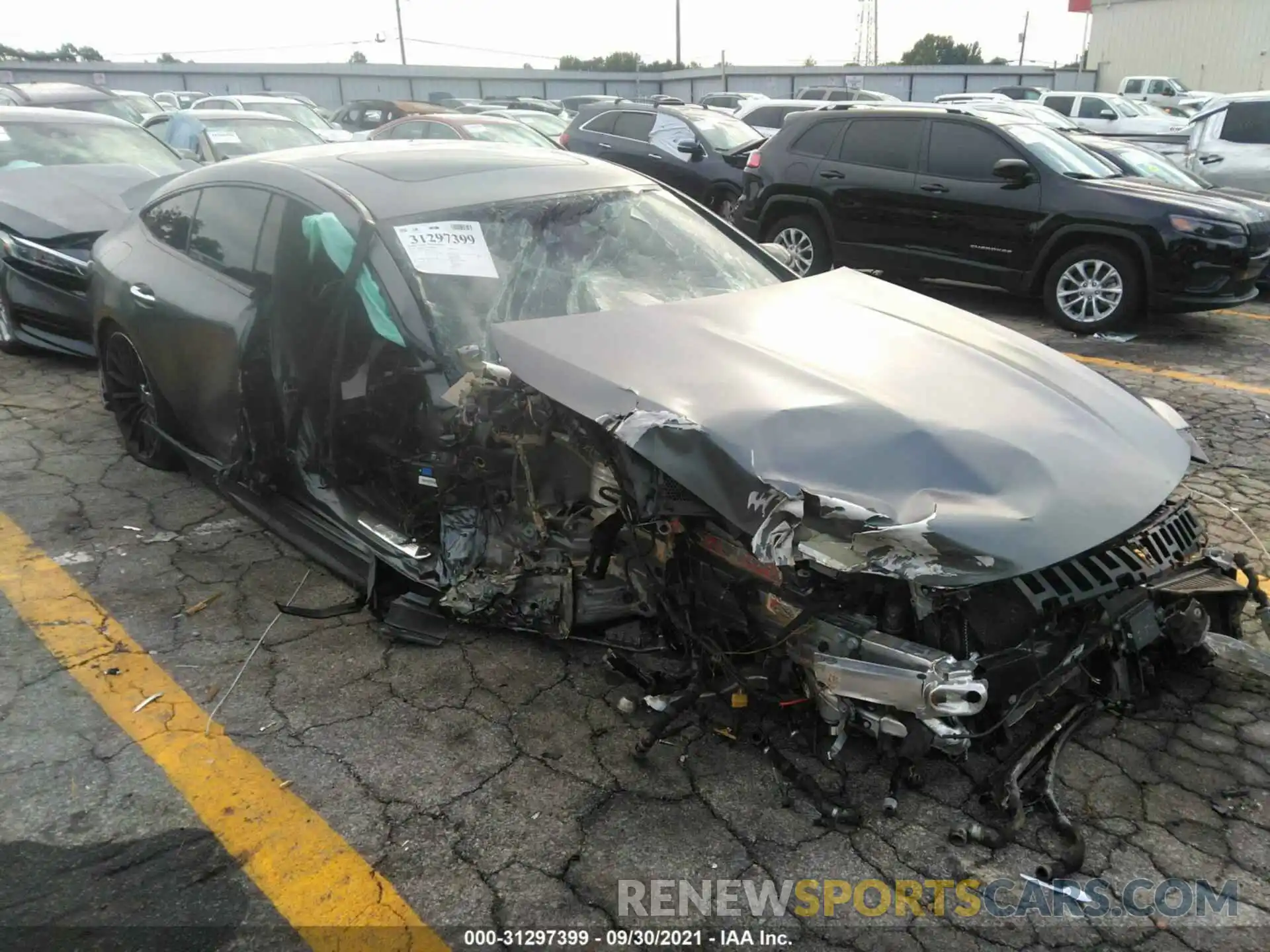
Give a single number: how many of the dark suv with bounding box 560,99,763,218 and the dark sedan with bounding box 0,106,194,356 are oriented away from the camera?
0

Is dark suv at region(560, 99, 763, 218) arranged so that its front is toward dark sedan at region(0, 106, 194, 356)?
no

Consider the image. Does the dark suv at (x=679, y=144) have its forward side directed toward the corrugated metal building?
no

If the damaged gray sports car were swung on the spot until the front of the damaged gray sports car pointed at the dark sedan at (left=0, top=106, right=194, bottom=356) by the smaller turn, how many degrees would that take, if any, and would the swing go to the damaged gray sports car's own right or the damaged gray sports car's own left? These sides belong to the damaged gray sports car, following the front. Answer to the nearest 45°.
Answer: approximately 180°

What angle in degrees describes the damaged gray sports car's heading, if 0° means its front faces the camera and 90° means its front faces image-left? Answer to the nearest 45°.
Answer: approximately 315°

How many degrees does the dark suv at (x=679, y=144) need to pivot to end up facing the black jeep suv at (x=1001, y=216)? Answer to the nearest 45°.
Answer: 0° — it already faces it

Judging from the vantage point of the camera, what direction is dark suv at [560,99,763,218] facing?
facing the viewer and to the right of the viewer

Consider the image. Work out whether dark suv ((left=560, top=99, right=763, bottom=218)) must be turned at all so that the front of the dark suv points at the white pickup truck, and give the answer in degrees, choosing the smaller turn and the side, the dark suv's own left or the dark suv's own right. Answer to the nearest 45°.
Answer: approximately 90° to the dark suv's own left

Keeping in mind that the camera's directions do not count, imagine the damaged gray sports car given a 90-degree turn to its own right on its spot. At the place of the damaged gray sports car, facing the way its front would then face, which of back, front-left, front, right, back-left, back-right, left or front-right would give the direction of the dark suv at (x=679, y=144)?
back-right

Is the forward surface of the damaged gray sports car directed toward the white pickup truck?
no

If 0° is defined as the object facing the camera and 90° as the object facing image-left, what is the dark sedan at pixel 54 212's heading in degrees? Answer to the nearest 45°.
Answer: approximately 315°

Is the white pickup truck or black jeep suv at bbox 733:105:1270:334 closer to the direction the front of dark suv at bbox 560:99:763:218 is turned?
the black jeep suv

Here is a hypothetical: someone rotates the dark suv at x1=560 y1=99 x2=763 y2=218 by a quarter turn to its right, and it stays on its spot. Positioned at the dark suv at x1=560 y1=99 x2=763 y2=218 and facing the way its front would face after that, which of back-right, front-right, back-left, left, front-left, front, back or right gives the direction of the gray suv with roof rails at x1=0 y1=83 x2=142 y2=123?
front-right
